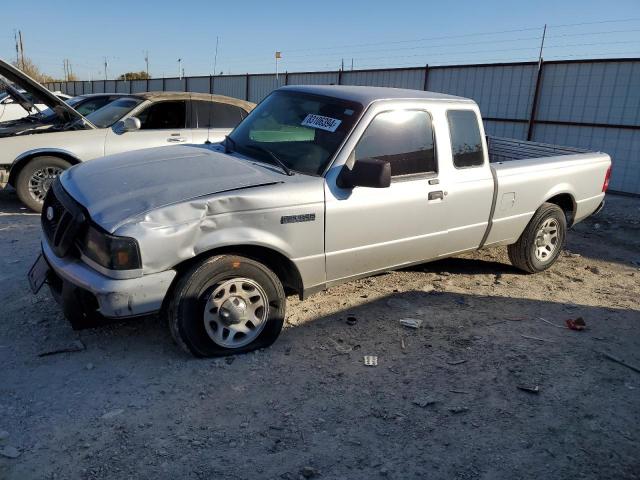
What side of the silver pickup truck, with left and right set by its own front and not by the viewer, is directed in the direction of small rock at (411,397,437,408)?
left

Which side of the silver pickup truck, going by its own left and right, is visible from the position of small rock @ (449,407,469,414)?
left

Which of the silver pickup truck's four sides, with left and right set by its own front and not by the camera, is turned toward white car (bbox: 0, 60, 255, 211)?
right

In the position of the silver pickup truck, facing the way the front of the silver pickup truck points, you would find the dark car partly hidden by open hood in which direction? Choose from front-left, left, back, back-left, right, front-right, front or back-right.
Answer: right

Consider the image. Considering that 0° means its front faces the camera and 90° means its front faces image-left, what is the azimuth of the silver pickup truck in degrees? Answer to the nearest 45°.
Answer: approximately 45°

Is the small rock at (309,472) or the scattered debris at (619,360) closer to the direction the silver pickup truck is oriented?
the small rock

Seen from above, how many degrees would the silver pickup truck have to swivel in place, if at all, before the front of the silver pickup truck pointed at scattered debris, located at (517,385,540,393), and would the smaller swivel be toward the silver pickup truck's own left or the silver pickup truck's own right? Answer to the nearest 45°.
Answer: approximately 135° to the silver pickup truck's own left
